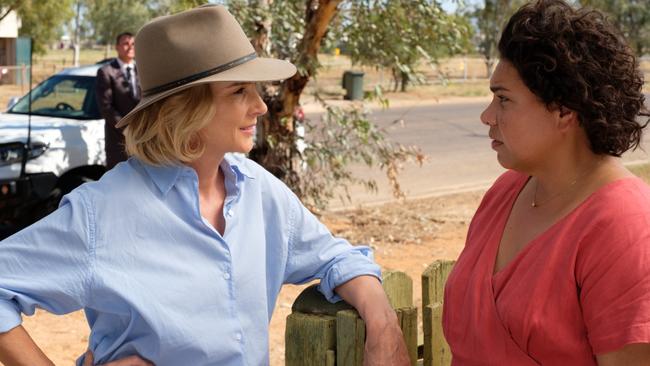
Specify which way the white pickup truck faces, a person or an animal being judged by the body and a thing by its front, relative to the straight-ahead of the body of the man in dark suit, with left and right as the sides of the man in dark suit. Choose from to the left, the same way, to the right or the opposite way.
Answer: to the right

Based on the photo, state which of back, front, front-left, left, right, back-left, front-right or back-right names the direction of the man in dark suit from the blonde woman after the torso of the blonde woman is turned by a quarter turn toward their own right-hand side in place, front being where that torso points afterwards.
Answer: back-right

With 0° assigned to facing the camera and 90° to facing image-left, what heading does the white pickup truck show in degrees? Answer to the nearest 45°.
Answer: approximately 45°

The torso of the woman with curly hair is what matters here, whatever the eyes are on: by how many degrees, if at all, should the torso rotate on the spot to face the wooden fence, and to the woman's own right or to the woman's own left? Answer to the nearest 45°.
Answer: approximately 45° to the woman's own right

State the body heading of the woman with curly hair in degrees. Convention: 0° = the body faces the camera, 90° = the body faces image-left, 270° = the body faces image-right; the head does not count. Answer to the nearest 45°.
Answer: approximately 45°

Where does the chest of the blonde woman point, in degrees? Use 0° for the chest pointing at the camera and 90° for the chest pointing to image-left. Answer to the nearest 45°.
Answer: approximately 315°
